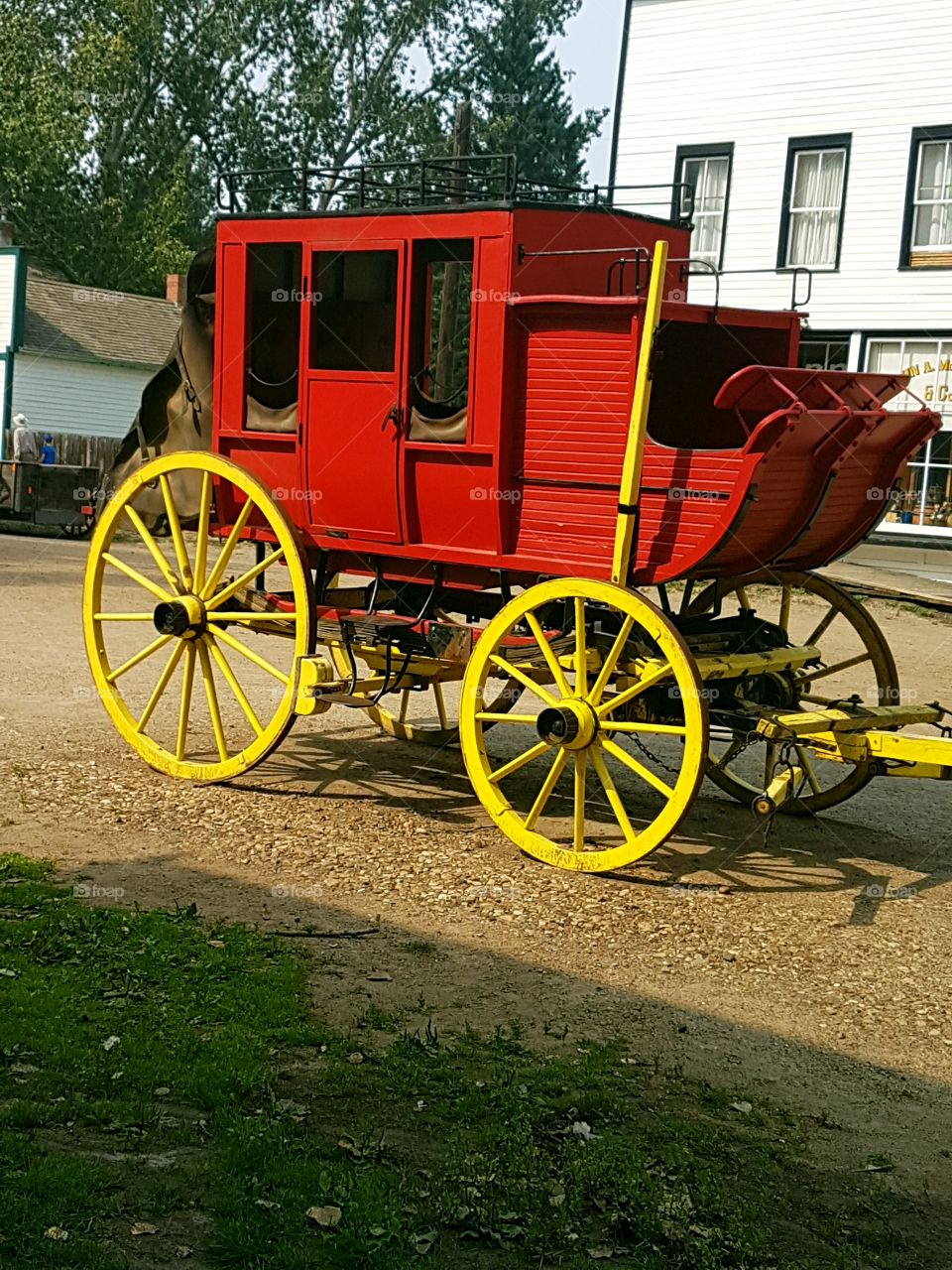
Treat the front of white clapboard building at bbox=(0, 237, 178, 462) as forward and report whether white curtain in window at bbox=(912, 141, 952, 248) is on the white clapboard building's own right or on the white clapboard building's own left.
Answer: on the white clapboard building's own left

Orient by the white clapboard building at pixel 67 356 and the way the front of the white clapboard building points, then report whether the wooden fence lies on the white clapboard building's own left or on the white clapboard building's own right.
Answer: on the white clapboard building's own left

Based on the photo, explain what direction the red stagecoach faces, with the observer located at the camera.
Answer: facing the viewer and to the right of the viewer

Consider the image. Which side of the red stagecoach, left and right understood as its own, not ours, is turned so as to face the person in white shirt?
back

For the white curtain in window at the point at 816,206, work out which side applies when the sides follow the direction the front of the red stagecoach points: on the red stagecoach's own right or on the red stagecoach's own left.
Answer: on the red stagecoach's own left

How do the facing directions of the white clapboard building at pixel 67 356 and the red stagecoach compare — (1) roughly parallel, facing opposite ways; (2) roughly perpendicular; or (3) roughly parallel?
roughly perpendicular

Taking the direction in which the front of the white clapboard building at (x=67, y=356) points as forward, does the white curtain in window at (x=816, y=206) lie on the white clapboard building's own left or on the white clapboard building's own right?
on the white clapboard building's own left

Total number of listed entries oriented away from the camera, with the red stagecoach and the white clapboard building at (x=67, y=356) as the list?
0

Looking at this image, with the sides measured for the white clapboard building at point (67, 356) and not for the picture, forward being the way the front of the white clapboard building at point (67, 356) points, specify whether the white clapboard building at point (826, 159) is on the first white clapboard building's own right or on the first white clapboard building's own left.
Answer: on the first white clapboard building's own left

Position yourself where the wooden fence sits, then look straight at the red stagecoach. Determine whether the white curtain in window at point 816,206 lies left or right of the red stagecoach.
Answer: left
